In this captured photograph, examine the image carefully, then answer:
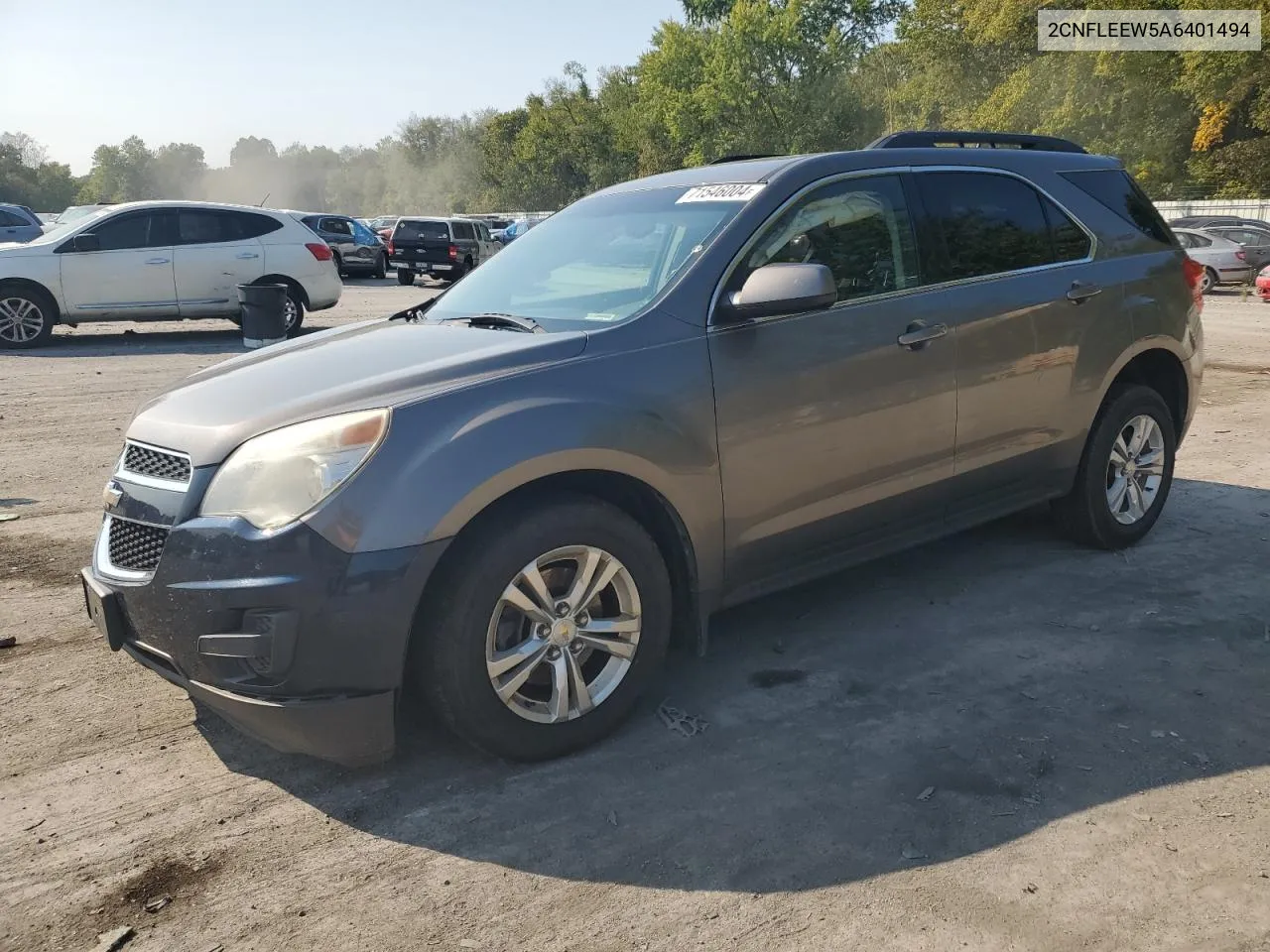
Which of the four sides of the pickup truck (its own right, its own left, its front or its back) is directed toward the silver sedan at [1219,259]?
right

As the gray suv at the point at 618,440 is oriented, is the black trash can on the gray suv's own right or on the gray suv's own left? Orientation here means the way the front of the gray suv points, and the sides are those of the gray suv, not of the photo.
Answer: on the gray suv's own right

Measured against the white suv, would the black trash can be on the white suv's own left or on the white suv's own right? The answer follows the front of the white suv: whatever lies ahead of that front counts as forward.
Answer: on the white suv's own left

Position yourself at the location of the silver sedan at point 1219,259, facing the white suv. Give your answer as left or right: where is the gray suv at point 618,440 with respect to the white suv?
left

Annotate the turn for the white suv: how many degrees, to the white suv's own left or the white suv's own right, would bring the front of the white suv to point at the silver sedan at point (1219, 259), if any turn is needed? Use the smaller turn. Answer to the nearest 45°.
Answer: approximately 180°

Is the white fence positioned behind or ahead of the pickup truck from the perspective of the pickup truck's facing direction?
ahead

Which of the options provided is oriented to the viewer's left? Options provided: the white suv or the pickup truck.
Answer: the white suv

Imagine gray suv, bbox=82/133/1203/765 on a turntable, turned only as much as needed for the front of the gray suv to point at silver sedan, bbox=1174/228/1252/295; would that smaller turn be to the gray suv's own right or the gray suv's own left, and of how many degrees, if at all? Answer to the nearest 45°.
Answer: approximately 180°

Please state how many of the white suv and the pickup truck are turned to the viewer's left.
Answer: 1

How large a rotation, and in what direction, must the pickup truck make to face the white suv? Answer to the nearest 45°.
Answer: approximately 135° to its right

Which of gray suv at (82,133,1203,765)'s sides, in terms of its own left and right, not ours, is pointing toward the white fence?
back

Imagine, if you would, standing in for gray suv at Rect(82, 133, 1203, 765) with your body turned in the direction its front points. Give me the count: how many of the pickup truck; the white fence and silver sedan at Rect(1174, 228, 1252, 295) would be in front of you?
0

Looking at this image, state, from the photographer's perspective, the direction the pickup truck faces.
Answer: facing away from the viewer and to the right of the viewer

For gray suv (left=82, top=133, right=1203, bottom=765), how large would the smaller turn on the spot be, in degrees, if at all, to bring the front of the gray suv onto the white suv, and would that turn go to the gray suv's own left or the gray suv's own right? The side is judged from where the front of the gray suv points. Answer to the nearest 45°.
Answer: approximately 90° to the gray suv's own right

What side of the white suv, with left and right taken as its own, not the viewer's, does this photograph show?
left

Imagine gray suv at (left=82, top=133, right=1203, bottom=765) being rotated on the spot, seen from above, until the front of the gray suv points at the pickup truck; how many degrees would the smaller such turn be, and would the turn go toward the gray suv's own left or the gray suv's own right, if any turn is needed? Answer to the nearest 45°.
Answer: approximately 135° to the gray suv's own right
